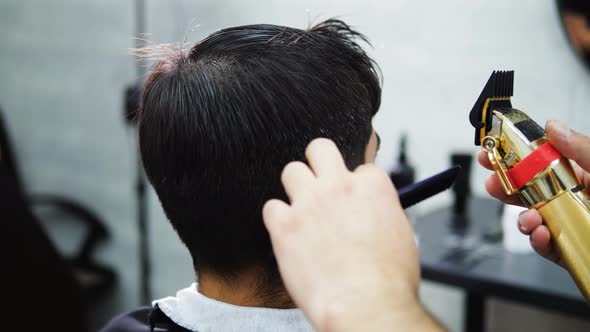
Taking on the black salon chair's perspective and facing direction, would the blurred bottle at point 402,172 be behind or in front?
in front
